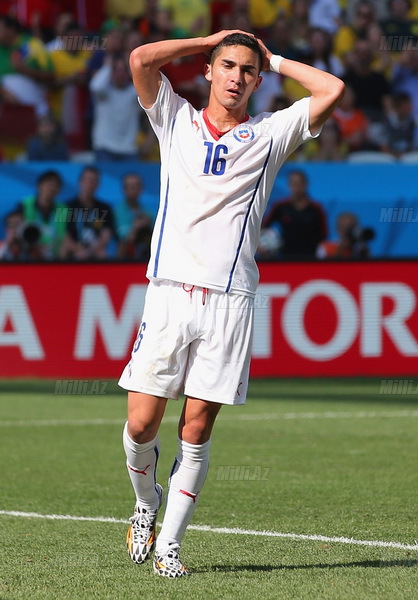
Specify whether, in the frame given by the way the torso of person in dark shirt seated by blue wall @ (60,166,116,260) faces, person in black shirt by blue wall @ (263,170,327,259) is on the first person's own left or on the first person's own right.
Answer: on the first person's own left

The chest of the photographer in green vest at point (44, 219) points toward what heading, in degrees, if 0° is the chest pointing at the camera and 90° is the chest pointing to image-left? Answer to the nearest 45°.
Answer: approximately 0°

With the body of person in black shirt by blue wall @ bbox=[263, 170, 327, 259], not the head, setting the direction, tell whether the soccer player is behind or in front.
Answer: in front

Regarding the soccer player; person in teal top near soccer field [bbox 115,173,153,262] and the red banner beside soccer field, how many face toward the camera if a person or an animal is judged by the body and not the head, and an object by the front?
3

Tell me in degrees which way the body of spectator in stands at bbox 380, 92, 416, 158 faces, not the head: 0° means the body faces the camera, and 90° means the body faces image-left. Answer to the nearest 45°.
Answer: approximately 0°
